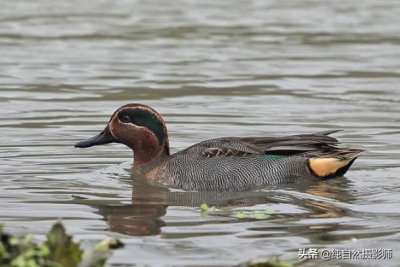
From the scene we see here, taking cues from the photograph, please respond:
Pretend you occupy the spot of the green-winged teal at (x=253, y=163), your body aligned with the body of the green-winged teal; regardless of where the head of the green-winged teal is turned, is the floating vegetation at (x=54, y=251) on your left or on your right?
on your left

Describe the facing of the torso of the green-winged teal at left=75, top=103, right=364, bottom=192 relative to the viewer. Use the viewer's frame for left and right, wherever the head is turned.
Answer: facing to the left of the viewer
